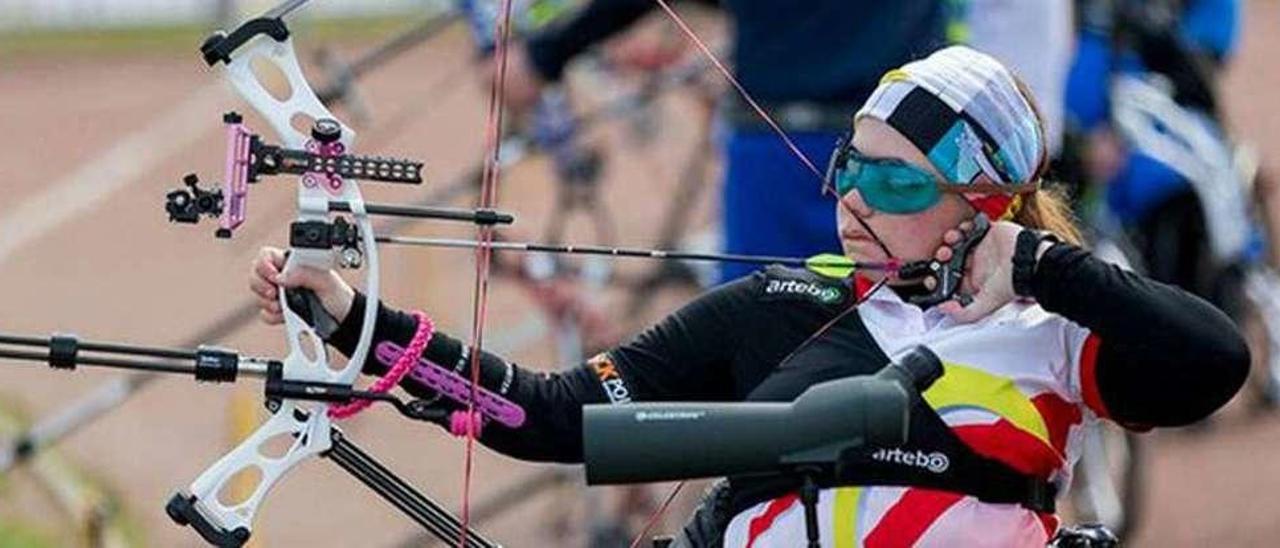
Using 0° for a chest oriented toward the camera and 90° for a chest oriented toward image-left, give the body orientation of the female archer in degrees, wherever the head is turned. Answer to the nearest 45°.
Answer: approximately 45°

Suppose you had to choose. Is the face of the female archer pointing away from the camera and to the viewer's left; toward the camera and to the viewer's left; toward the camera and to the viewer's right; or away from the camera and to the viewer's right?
toward the camera and to the viewer's left

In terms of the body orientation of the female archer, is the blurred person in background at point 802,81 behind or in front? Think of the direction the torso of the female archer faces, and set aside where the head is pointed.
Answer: behind
